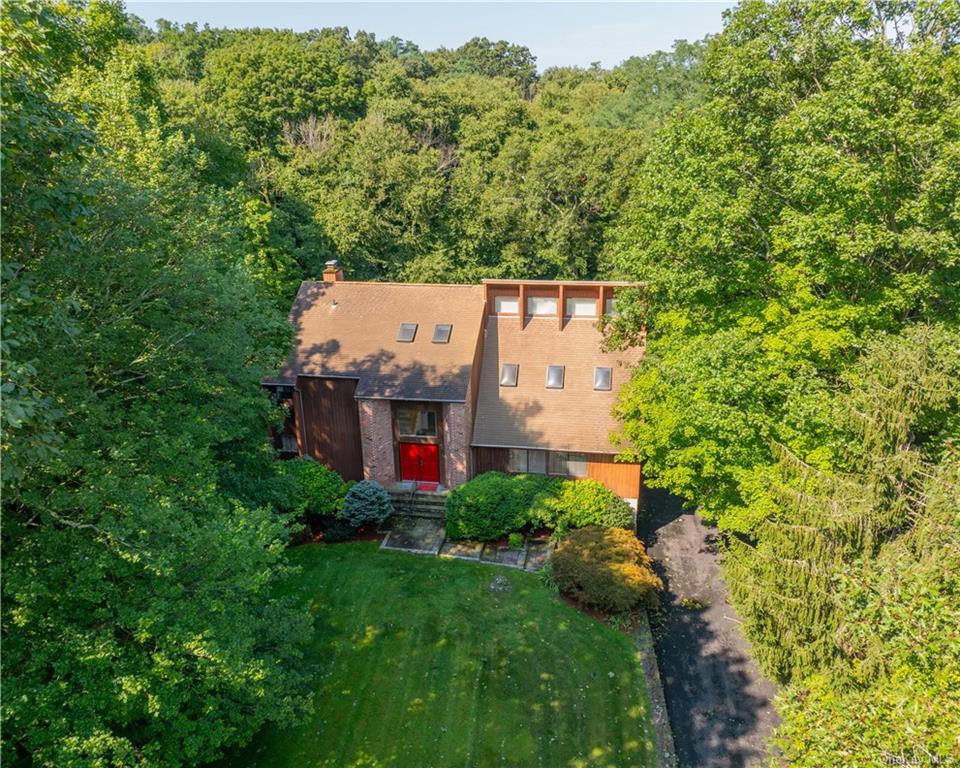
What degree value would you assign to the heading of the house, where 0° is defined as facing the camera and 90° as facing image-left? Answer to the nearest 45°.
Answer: approximately 0°

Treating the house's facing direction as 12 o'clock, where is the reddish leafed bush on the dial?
The reddish leafed bush is roughly at 11 o'clock from the house.

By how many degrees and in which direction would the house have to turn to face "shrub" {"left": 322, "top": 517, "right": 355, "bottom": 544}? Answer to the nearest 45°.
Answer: approximately 45° to its right

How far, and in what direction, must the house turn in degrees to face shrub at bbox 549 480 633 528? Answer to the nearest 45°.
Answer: approximately 45° to its left

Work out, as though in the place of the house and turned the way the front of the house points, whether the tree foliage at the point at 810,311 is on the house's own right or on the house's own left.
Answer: on the house's own left
